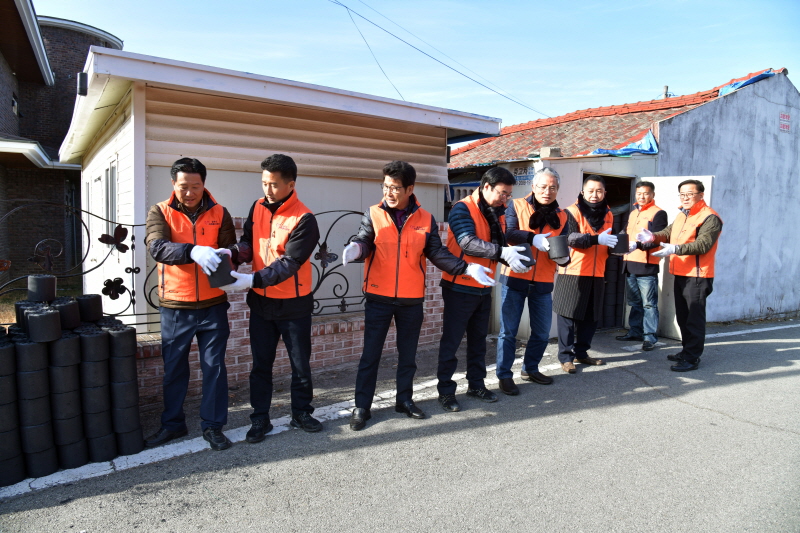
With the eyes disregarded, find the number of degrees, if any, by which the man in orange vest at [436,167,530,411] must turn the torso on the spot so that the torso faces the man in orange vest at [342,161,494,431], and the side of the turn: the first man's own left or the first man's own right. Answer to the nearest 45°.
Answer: approximately 90° to the first man's own right

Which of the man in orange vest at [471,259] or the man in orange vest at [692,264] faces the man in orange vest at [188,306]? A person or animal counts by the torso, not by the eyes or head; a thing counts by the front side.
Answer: the man in orange vest at [692,264]

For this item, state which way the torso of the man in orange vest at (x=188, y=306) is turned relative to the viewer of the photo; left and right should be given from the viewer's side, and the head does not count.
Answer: facing the viewer

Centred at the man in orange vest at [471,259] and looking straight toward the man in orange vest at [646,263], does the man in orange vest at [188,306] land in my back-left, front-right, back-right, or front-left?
back-left

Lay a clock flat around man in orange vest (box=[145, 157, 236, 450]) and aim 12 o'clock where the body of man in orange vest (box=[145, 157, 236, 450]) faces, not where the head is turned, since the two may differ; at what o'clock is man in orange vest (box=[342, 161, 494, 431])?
man in orange vest (box=[342, 161, 494, 431]) is roughly at 9 o'clock from man in orange vest (box=[145, 157, 236, 450]).

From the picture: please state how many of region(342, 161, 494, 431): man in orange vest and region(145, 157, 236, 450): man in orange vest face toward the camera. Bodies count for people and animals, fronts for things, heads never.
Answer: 2

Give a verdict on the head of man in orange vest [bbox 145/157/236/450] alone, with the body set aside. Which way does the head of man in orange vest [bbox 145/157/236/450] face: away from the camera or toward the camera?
toward the camera

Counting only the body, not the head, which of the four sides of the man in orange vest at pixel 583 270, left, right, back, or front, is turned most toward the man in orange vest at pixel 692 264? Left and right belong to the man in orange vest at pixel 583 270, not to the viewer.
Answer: left

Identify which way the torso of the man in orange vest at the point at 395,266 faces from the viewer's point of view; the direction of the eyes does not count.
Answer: toward the camera

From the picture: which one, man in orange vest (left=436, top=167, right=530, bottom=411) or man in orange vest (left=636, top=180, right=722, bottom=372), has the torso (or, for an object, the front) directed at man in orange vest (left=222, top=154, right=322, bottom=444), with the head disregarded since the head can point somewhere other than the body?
man in orange vest (left=636, top=180, right=722, bottom=372)

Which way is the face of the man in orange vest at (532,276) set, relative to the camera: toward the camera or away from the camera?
toward the camera

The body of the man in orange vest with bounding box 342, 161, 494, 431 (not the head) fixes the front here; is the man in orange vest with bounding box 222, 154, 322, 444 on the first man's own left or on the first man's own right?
on the first man's own right

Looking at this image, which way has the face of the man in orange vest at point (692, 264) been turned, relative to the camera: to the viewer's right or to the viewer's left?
to the viewer's left

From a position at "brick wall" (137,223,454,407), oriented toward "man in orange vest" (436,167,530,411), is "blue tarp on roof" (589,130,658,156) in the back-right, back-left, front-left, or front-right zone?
front-left

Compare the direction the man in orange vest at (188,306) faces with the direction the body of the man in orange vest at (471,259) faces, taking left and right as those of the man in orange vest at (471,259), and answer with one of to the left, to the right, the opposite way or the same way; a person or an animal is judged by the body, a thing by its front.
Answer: the same way

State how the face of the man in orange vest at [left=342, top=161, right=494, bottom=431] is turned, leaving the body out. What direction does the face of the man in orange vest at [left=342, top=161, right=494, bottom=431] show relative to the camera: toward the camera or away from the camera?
toward the camera

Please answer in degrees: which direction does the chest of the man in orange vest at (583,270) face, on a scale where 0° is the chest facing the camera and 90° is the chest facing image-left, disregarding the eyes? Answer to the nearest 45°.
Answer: approximately 315°
